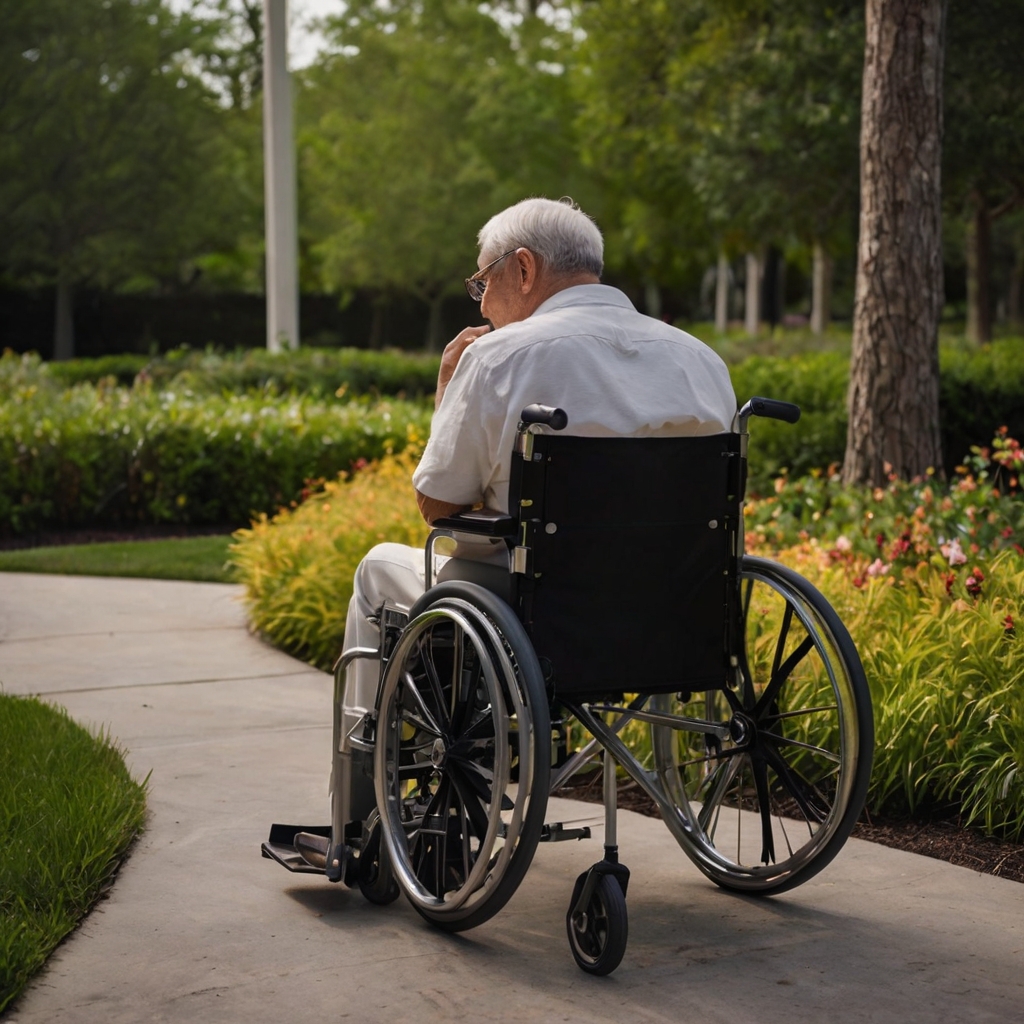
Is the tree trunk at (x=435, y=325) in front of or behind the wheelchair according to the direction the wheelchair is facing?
in front

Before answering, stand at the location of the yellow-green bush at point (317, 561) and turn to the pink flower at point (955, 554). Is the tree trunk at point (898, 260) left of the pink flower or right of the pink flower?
left

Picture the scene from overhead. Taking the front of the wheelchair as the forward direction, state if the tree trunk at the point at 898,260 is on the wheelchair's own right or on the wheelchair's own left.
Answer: on the wheelchair's own right

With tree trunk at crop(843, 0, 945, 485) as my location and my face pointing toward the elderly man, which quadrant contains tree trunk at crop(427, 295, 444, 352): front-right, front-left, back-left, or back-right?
back-right

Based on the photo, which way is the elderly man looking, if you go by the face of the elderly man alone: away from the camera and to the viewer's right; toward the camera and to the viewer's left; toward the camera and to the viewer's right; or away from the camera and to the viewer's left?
away from the camera and to the viewer's left

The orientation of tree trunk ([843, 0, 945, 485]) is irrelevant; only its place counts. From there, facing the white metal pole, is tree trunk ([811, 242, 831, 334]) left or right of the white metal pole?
right

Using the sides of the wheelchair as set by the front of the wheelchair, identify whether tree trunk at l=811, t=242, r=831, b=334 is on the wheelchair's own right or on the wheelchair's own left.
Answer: on the wheelchair's own right

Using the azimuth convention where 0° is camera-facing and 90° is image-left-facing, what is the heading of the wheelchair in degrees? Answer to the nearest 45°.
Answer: approximately 135°

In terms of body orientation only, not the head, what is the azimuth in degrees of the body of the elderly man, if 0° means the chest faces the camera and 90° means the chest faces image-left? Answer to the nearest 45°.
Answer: approximately 135°

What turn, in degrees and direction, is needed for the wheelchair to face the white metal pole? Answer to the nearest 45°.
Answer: approximately 45° to its right

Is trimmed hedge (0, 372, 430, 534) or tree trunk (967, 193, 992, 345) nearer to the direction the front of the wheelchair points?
the trimmed hedge

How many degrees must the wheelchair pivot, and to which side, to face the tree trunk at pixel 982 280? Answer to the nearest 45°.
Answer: approximately 45° to its right

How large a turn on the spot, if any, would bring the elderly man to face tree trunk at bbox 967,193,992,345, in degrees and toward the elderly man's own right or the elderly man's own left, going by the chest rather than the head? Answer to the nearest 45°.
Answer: approximately 45° to the elderly man's own right
